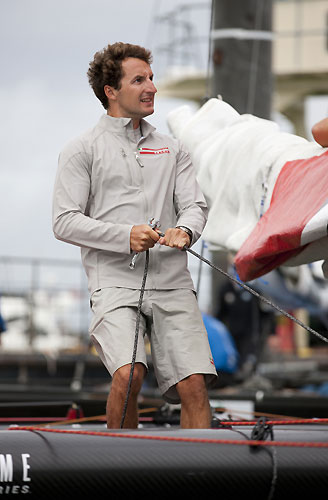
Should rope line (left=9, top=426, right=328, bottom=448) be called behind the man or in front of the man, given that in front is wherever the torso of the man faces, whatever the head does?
in front

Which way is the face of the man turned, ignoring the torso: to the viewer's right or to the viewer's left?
to the viewer's right

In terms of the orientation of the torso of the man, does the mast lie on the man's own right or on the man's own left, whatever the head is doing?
on the man's own left

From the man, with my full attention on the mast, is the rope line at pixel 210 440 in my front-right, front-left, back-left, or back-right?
back-right

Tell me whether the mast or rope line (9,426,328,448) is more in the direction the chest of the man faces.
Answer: the rope line

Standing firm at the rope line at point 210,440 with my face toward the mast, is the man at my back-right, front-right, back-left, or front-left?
front-left
